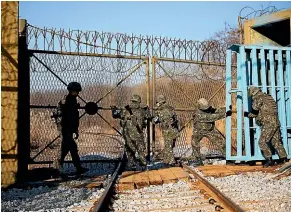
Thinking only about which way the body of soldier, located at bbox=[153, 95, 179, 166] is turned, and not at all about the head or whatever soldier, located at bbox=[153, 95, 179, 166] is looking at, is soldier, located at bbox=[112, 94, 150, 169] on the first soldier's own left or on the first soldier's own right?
on the first soldier's own left

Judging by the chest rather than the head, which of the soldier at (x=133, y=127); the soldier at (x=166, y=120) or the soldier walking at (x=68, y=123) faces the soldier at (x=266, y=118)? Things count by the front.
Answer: the soldier walking

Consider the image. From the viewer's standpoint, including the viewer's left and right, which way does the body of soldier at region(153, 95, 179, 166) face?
facing away from the viewer and to the left of the viewer

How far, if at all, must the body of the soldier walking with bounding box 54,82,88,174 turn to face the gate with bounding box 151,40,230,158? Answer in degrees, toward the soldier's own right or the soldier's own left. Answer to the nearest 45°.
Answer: approximately 45° to the soldier's own left

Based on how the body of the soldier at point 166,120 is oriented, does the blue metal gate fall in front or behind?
behind

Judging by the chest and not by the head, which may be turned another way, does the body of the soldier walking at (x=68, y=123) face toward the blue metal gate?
yes

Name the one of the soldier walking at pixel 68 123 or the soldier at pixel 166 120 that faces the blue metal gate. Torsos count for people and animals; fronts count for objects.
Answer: the soldier walking

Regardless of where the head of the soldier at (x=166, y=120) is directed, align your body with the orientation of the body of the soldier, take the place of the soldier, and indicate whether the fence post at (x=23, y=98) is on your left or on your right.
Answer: on your left
